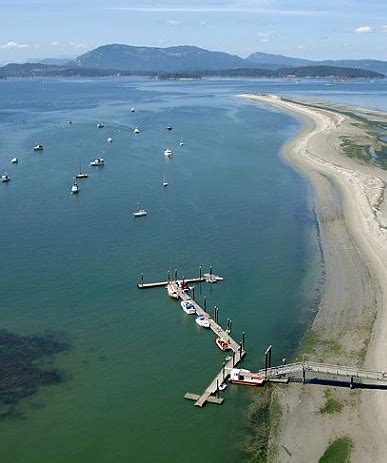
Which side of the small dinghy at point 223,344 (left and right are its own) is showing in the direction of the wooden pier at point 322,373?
back

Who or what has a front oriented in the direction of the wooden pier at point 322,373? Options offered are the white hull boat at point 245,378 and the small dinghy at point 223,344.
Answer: the white hull boat

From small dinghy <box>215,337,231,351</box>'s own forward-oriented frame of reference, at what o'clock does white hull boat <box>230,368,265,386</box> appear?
The white hull boat is roughly at 7 o'clock from the small dinghy.

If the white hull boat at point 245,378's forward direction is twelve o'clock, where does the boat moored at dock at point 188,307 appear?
The boat moored at dock is roughly at 8 o'clock from the white hull boat.

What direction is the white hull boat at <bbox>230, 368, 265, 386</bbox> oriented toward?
to the viewer's right

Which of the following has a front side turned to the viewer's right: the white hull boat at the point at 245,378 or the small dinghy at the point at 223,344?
the white hull boat

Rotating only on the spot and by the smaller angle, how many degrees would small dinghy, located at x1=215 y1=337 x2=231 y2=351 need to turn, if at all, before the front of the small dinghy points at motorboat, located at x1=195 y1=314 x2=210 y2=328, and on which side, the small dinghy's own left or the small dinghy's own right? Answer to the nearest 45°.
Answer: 0° — it already faces it
